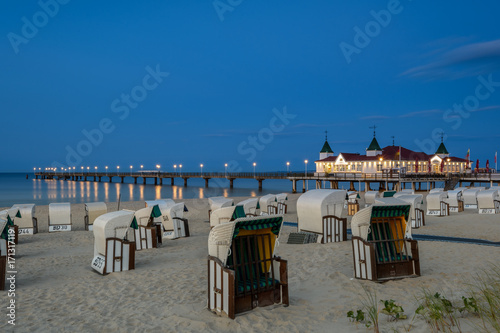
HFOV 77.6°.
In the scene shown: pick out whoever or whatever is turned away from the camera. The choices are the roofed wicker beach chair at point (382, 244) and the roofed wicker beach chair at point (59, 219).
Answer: the roofed wicker beach chair at point (59, 219)

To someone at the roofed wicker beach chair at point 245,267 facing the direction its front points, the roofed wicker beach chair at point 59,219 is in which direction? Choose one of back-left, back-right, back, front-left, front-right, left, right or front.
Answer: back

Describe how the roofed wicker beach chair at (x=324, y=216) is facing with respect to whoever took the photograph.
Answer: facing away from the viewer and to the right of the viewer

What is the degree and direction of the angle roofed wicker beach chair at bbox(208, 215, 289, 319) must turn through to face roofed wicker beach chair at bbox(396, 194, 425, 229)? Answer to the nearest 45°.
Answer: approximately 90° to its left

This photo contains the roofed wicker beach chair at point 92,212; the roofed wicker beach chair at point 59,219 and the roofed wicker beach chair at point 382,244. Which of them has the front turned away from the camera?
the roofed wicker beach chair at point 59,219

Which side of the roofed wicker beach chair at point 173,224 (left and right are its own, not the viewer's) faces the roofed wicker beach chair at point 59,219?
left

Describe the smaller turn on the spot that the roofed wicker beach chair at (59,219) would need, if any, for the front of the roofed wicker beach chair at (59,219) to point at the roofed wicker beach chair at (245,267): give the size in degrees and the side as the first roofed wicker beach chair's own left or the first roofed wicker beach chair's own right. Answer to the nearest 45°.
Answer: approximately 180°

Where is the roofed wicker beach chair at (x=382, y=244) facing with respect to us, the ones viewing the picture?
facing the viewer and to the right of the viewer

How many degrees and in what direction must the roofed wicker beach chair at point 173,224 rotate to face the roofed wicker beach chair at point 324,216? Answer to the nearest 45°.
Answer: approximately 90° to its right

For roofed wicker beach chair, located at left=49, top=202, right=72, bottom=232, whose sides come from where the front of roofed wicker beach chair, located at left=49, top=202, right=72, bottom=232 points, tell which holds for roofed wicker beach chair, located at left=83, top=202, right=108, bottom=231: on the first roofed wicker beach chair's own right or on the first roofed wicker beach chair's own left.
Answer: on the first roofed wicker beach chair's own right

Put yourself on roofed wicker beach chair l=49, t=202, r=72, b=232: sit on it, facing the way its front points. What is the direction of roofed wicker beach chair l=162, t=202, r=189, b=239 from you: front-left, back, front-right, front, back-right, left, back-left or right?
back-right

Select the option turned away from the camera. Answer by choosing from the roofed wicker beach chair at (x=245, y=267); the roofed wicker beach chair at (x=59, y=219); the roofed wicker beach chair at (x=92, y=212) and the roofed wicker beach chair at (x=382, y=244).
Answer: the roofed wicker beach chair at (x=59, y=219)
